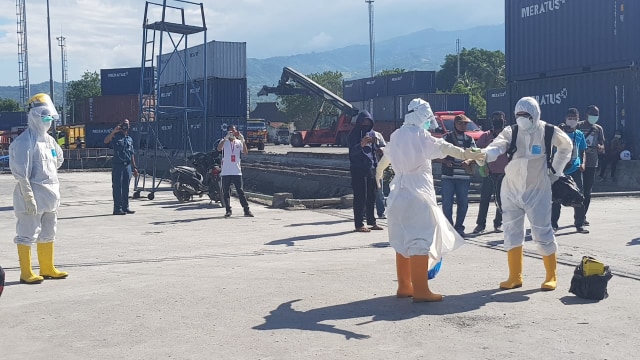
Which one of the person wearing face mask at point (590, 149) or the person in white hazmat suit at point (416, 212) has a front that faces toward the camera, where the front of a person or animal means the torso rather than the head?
the person wearing face mask

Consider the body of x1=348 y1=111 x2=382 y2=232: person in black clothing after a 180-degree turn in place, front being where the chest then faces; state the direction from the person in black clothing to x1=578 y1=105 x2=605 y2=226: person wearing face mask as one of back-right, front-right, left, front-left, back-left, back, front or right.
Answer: back-right

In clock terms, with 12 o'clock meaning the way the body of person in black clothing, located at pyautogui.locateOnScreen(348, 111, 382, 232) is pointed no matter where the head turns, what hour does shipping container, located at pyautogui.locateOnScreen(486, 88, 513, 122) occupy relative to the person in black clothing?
The shipping container is roughly at 8 o'clock from the person in black clothing.

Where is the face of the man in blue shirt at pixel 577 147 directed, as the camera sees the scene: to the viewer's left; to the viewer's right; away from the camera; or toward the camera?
toward the camera

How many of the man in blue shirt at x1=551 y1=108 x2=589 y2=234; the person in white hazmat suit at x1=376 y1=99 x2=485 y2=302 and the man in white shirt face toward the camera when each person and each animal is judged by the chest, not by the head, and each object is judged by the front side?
2

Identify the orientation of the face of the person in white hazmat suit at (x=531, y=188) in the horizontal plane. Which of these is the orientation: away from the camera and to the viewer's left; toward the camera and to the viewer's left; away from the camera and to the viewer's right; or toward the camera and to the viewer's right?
toward the camera and to the viewer's left

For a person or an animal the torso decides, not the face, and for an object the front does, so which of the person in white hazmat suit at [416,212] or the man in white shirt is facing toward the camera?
the man in white shirt

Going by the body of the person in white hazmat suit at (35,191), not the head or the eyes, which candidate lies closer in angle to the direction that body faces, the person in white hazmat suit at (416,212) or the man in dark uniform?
the person in white hazmat suit

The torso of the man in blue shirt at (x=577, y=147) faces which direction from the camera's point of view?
toward the camera

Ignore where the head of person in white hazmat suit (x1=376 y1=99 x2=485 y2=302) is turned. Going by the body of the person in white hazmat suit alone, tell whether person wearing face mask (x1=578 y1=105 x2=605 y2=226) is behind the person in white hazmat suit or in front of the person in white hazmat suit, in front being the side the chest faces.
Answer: in front

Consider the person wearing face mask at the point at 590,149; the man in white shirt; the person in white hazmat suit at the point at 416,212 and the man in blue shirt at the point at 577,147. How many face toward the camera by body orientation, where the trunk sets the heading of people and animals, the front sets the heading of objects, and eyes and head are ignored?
3

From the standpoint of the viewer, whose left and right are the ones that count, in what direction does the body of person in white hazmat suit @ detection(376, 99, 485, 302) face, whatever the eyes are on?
facing away from the viewer and to the right of the viewer

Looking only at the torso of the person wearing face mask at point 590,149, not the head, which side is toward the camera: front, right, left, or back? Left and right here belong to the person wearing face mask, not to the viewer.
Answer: front

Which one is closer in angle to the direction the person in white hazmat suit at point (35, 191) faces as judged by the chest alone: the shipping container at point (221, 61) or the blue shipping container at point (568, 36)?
the blue shipping container

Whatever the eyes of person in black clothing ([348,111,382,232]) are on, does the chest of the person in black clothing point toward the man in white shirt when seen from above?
no

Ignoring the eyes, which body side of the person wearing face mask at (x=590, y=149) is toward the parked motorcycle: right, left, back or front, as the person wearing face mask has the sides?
right

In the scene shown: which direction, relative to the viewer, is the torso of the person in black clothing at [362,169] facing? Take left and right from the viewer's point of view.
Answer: facing the viewer and to the right of the viewer
